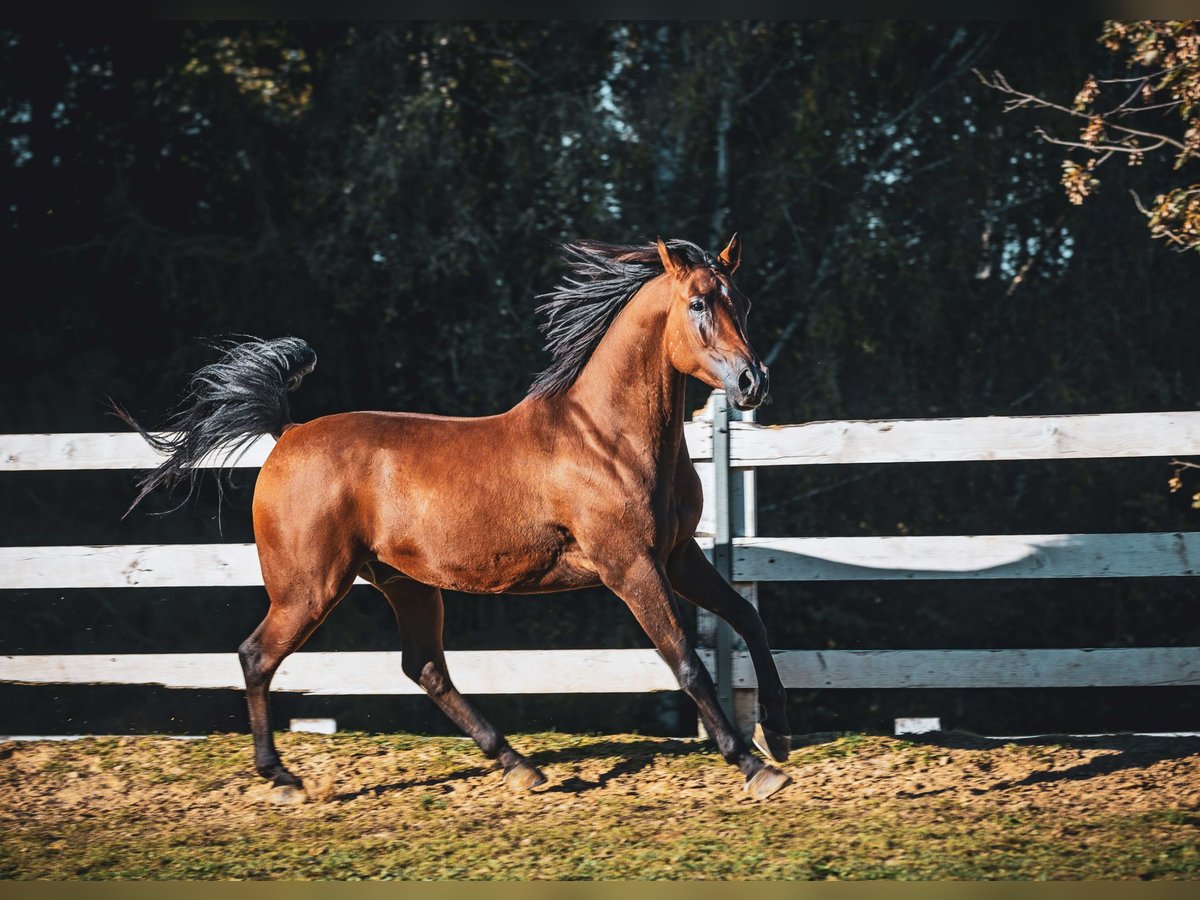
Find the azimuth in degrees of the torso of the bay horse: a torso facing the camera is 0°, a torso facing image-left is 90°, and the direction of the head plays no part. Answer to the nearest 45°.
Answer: approximately 270°
